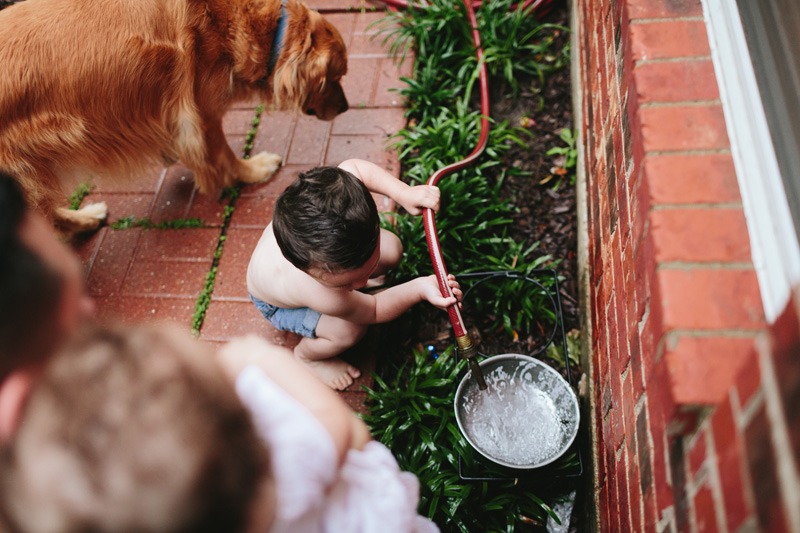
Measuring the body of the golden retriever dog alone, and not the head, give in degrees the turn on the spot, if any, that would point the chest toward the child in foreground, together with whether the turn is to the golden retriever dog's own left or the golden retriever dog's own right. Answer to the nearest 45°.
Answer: approximately 90° to the golden retriever dog's own right

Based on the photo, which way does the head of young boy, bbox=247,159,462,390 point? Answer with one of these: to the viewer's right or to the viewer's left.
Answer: to the viewer's right

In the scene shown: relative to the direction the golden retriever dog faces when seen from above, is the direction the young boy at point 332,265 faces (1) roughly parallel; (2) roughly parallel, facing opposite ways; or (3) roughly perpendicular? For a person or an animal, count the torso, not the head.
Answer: roughly parallel

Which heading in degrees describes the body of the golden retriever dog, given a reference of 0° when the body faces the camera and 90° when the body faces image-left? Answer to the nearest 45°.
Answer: approximately 270°

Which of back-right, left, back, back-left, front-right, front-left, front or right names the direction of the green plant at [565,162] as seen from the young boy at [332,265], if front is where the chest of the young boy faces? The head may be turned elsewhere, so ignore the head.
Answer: front-left

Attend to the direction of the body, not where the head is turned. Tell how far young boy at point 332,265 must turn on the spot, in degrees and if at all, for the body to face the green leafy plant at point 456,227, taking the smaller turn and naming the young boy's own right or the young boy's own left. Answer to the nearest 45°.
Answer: approximately 45° to the young boy's own left

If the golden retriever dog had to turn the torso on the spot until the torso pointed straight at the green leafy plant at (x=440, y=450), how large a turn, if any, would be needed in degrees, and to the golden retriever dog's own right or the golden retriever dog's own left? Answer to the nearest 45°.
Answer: approximately 45° to the golden retriever dog's own right

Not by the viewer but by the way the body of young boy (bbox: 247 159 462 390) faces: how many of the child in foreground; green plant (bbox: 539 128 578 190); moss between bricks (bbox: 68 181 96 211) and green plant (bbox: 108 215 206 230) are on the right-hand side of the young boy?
1

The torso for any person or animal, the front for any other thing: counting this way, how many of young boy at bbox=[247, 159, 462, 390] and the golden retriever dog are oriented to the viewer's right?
2

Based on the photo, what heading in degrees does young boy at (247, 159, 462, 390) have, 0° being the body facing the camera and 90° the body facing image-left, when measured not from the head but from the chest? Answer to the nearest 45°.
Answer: approximately 270°
